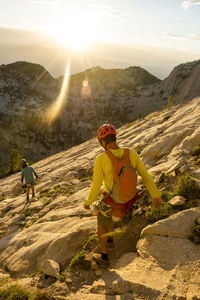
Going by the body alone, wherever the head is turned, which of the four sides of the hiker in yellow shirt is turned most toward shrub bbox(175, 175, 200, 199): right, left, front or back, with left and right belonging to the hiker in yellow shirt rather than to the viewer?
right

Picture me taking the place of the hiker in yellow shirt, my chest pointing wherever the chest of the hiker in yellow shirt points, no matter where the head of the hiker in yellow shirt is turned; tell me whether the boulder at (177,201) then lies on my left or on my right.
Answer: on my right

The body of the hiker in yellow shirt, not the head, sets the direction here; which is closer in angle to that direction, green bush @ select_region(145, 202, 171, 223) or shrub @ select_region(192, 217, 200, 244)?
the green bush

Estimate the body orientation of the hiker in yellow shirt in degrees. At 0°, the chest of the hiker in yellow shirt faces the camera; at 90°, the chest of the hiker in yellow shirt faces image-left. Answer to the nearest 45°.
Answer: approximately 135°
